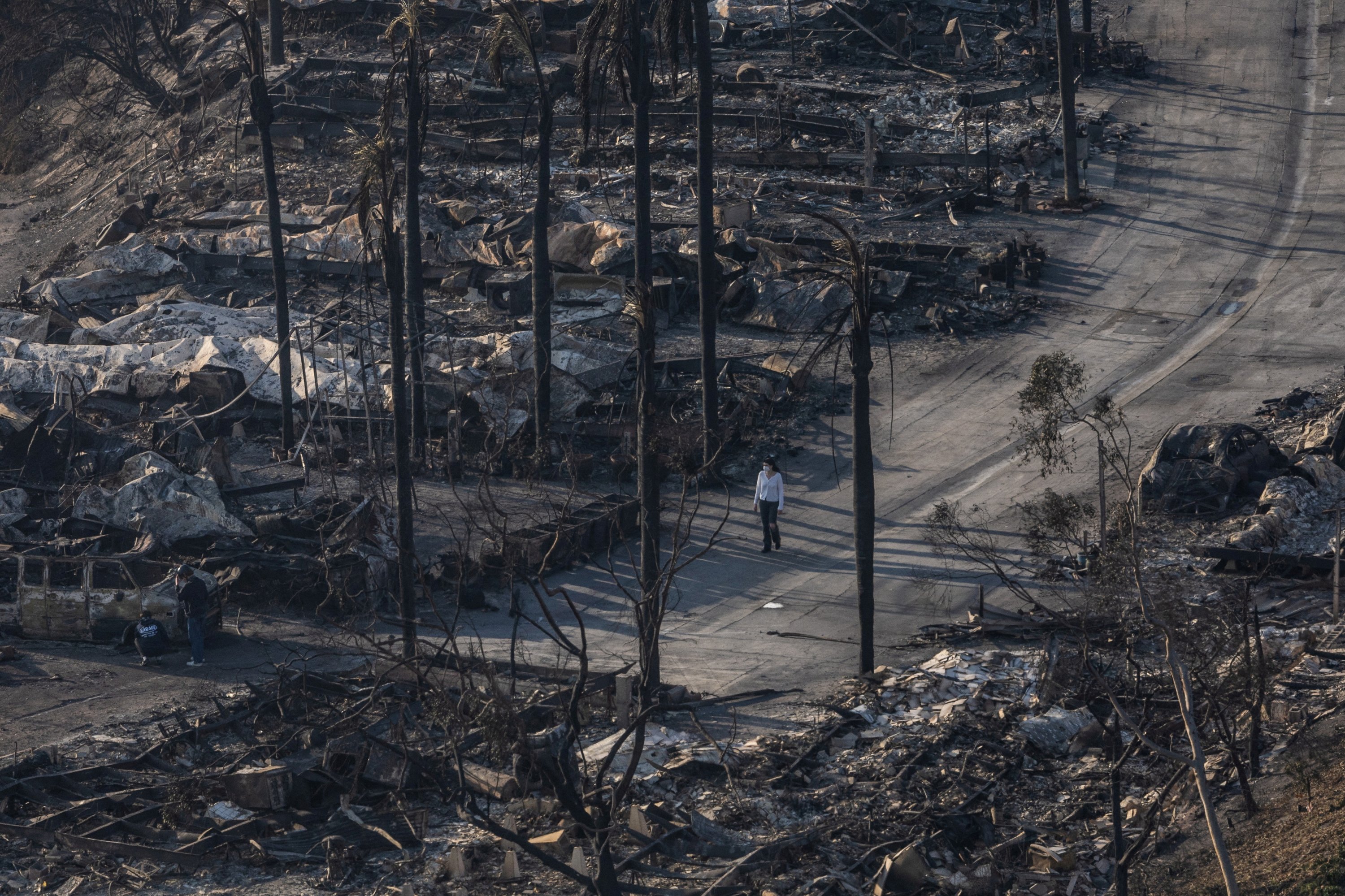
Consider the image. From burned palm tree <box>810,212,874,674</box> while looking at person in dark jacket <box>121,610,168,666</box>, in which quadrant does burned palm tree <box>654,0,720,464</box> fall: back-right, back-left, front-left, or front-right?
front-right

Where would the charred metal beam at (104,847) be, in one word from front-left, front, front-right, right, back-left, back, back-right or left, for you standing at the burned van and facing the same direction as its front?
right

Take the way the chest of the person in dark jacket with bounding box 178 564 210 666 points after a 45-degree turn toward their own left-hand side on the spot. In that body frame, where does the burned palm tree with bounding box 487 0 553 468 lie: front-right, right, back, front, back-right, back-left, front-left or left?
back

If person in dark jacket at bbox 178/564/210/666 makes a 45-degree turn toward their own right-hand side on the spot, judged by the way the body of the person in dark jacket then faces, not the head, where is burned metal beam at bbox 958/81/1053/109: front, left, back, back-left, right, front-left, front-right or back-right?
right

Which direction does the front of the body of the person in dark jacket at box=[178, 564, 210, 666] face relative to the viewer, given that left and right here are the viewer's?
facing to the left of the viewer

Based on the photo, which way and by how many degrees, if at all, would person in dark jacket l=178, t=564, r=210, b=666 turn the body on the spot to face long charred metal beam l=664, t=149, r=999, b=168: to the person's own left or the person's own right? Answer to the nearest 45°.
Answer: approximately 135° to the person's own right

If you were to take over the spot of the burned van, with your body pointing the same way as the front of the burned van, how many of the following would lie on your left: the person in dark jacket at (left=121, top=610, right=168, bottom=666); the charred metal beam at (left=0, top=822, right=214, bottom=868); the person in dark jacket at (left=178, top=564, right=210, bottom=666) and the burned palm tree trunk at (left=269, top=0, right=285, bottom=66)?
1

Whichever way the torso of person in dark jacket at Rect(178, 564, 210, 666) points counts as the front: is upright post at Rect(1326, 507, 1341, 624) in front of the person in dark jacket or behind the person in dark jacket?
behind
